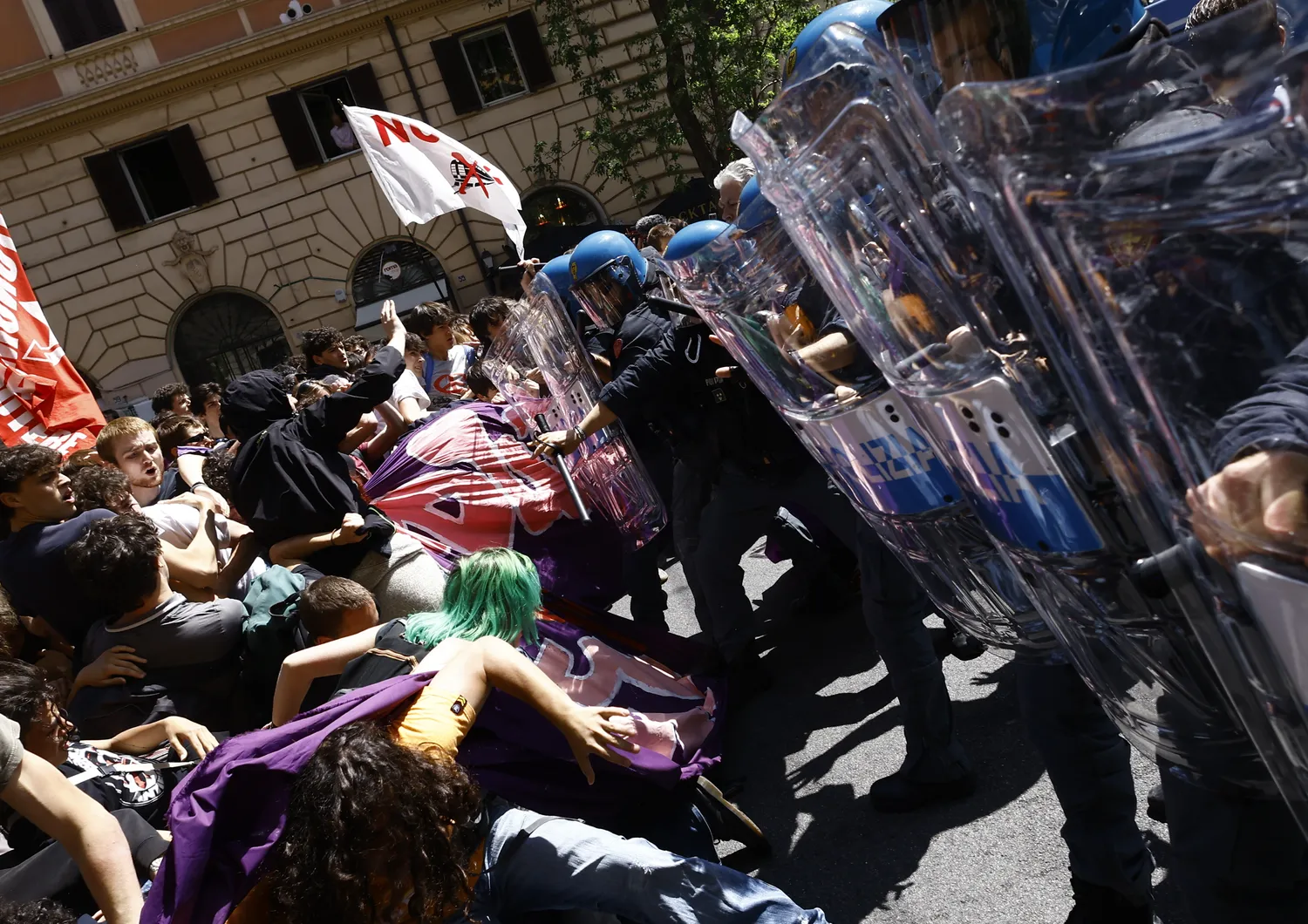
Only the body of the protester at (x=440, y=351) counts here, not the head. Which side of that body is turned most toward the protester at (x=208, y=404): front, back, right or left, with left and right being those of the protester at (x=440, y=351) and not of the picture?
back

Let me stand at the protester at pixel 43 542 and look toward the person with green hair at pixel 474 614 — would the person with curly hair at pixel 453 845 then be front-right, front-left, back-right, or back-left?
front-right

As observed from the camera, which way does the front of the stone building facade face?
facing the viewer

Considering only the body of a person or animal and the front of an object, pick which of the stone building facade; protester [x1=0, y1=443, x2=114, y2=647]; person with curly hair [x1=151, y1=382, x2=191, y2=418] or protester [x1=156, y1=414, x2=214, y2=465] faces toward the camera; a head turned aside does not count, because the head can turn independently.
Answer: the stone building facade

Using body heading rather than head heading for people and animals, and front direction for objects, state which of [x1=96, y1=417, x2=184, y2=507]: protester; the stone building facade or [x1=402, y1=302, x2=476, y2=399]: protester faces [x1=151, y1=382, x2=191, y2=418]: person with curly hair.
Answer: the stone building facade

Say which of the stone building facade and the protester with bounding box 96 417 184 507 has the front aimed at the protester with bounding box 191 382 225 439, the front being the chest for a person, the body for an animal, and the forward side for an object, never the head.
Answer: the stone building facade

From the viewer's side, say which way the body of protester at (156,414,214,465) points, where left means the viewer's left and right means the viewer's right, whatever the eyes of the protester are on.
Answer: facing to the right of the viewer

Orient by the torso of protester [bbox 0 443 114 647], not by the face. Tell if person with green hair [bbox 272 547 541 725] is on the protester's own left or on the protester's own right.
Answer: on the protester's own right

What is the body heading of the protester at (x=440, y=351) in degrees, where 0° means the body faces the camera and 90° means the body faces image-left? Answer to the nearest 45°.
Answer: approximately 315°

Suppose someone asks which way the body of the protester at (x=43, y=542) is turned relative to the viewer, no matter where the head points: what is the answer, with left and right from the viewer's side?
facing to the right of the viewer

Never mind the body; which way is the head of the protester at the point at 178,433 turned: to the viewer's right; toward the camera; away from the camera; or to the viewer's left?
to the viewer's right

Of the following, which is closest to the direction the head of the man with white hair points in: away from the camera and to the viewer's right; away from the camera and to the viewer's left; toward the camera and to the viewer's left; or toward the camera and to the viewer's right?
toward the camera and to the viewer's left

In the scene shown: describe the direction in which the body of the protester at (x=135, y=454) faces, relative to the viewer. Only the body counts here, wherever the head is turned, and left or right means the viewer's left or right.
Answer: facing the viewer and to the right of the viewer
